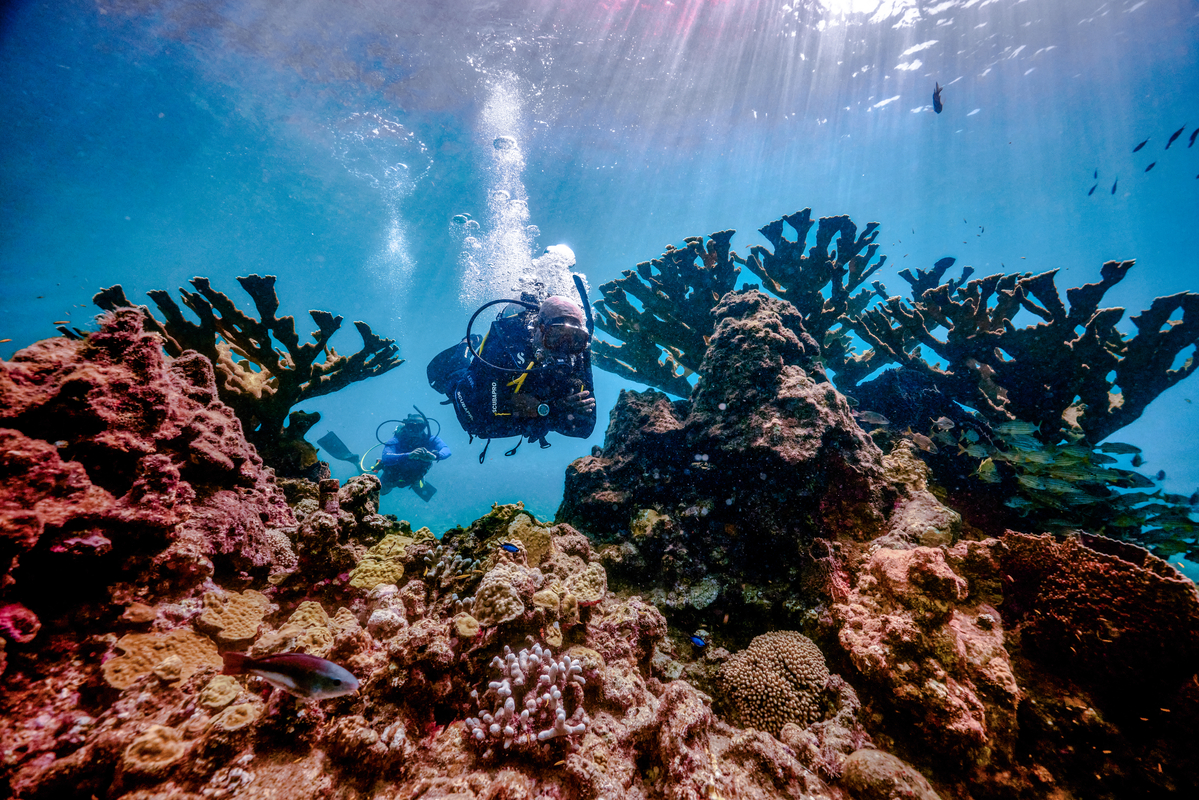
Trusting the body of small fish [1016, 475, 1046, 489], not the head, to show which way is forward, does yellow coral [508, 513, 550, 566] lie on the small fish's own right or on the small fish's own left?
on the small fish's own left

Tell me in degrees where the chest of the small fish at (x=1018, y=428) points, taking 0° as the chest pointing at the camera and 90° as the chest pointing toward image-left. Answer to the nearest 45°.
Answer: approximately 90°

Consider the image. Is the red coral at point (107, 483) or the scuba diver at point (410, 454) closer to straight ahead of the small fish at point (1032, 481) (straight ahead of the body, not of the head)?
the scuba diver

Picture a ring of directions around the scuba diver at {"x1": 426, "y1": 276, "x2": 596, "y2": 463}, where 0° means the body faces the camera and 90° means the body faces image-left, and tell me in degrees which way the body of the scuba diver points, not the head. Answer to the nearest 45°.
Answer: approximately 315°

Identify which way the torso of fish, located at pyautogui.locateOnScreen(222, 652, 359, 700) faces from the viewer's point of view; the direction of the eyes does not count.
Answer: to the viewer's right

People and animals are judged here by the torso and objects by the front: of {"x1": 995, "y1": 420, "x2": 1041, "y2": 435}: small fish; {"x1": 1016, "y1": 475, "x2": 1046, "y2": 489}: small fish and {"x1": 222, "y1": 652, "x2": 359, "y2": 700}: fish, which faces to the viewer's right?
the fish

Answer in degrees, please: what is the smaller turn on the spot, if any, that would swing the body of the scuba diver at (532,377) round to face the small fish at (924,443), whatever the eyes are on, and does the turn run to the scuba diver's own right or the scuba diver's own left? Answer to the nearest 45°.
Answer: approximately 45° to the scuba diver's own left
